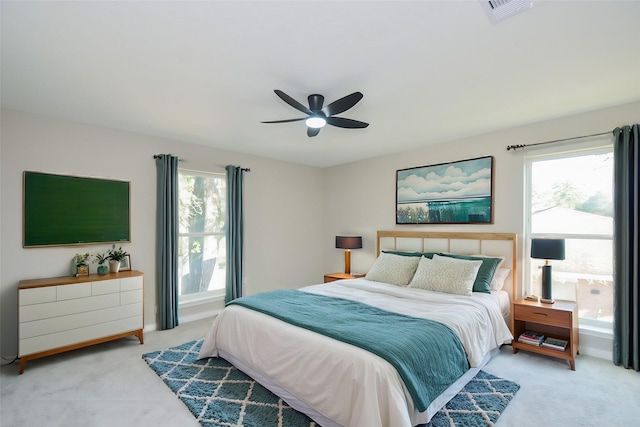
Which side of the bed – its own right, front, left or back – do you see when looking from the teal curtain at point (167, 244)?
right

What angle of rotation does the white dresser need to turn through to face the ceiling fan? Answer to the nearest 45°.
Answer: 0° — it already faces it

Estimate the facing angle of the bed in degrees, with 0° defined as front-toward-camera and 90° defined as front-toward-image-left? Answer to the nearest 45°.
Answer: approximately 45°

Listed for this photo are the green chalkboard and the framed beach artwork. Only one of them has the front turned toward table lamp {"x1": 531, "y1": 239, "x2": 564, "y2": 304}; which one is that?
the green chalkboard

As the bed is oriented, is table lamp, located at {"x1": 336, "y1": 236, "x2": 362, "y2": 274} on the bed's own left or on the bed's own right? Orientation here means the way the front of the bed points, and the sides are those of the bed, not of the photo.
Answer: on the bed's own right

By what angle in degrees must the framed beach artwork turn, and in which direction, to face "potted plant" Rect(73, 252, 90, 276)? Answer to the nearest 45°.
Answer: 0° — it already faces it

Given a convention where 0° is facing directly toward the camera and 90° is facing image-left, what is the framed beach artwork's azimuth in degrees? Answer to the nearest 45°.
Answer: approximately 45°
